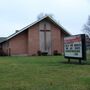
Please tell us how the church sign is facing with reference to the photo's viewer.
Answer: facing the viewer and to the left of the viewer
